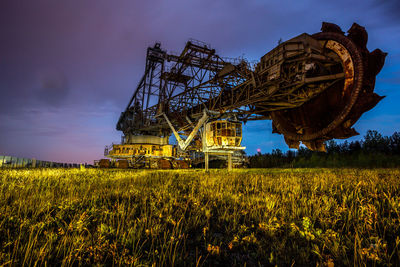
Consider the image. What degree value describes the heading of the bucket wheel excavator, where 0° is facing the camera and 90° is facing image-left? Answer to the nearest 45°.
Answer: approximately 315°
